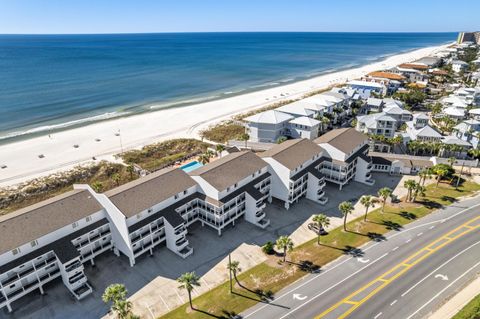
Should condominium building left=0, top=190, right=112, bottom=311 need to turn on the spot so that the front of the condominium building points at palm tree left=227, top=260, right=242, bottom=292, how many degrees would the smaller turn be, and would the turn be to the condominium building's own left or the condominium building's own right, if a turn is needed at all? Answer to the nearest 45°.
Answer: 0° — it already faces it

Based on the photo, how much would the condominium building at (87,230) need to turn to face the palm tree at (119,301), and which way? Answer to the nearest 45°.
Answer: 0° — it already faces it

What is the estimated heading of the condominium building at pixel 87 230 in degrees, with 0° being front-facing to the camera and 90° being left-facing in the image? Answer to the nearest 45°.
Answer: approximately 315°

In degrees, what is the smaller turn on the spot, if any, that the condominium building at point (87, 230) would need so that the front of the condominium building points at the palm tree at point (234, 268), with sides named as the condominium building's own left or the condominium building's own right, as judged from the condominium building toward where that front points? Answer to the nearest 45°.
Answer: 0° — it already faces it
